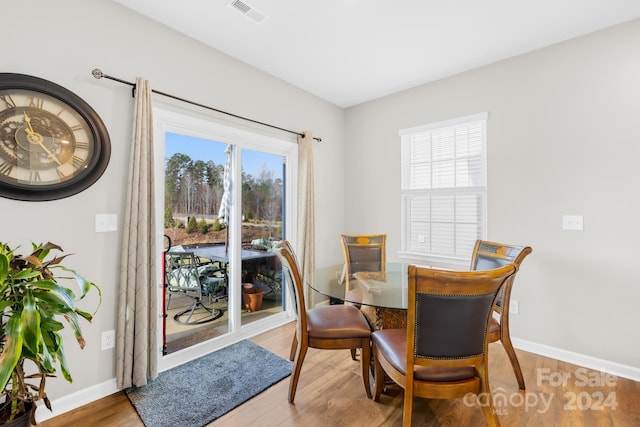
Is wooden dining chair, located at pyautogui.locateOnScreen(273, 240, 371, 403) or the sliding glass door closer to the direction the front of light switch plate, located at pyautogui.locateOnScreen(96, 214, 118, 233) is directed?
the wooden dining chair

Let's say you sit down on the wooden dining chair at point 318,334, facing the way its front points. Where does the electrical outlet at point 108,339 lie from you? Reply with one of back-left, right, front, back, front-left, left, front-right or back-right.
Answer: back

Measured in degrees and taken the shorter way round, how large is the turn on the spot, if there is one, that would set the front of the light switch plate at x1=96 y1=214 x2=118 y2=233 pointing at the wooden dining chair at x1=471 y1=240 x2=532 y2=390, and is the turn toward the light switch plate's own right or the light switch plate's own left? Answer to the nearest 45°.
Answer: approximately 45° to the light switch plate's own left

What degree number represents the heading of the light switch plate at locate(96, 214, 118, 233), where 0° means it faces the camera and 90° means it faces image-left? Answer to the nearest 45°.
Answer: approximately 0°

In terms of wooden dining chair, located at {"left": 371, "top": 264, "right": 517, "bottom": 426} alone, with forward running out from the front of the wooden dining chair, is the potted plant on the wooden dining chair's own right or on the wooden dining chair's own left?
on the wooden dining chair's own left

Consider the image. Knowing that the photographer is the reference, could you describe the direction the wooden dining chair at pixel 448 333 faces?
facing away from the viewer and to the left of the viewer

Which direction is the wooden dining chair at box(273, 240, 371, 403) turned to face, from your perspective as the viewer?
facing to the right of the viewer

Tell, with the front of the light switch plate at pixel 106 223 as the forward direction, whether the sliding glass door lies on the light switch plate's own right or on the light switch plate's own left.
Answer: on the light switch plate's own left

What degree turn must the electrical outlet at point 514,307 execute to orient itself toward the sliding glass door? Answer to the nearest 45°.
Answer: approximately 45° to its right

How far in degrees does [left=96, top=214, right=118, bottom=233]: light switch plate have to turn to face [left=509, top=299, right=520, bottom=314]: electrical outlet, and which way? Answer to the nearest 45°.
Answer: approximately 45° to its left
